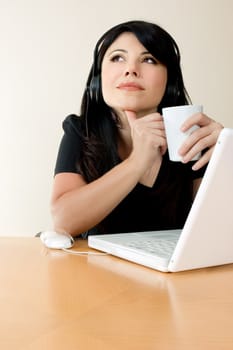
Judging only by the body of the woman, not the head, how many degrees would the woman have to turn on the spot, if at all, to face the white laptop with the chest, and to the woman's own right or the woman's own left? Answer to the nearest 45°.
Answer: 0° — they already face it

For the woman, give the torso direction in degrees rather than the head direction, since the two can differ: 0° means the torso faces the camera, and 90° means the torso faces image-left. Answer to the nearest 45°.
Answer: approximately 0°

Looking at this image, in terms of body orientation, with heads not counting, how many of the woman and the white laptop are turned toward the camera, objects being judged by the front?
1

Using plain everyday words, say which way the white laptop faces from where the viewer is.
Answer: facing away from the viewer and to the left of the viewer

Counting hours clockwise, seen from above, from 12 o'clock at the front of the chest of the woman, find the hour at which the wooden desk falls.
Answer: The wooden desk is roughly at 12 o'clock from the woman.

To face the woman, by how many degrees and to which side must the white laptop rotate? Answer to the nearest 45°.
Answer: approximately 45° to its right
